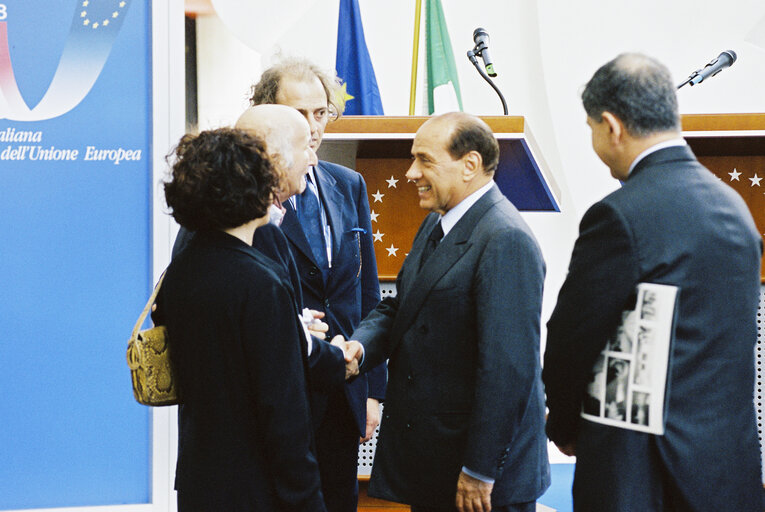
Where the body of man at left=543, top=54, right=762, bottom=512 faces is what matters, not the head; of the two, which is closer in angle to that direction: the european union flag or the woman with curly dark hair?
the european union flag

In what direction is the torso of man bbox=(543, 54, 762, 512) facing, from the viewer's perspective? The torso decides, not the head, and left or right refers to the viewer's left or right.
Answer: facing away from the viewer and to the left of the viewer

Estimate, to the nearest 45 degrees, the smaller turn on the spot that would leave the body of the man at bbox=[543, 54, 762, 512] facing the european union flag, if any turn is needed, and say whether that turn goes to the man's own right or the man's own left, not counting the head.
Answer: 0° — they already face it

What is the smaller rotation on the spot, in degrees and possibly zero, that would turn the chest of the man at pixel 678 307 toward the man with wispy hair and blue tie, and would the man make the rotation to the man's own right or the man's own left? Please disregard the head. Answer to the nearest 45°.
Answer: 0° — they already face them

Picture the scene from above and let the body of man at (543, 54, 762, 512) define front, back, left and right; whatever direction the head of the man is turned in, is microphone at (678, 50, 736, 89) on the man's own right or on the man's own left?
on the man's own right
